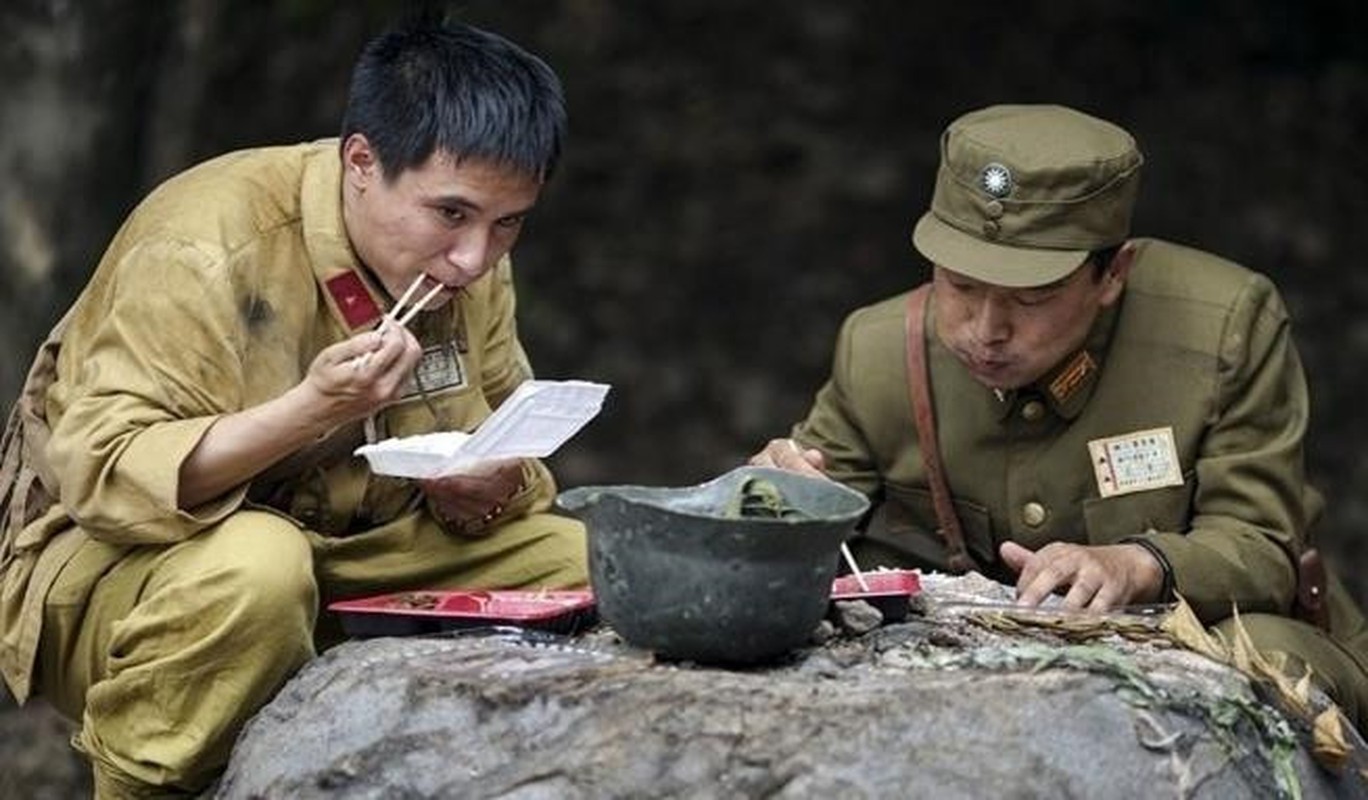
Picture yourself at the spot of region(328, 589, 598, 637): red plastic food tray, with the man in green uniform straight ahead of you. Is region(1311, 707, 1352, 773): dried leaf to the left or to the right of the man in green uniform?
right

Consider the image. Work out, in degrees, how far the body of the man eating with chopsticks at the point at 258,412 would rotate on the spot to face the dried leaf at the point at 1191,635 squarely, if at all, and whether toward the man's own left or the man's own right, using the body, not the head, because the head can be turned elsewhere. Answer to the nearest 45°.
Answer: approximately 45° to the man's own left

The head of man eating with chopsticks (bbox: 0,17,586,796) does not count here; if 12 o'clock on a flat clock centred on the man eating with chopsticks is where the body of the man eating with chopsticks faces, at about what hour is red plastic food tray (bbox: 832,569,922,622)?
The red plastic food tray is roughly at 11 o'clock from the man eating with chopsticks.

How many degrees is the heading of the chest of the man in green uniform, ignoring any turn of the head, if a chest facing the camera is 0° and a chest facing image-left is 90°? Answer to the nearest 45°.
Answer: approximately 45°

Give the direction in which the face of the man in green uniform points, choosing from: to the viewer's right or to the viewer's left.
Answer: to the viewer's left

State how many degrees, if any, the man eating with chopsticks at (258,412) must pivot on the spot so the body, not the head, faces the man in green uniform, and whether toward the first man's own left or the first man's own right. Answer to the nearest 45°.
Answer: approximately 45° to the first man's own left

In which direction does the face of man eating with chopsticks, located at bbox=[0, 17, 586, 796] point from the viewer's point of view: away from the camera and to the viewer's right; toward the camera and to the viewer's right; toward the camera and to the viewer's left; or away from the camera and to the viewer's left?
toward the camera and to the viewer's right

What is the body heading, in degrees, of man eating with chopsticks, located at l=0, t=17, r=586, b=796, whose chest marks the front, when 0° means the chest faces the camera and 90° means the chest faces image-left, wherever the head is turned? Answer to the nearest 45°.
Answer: approximately 315°
